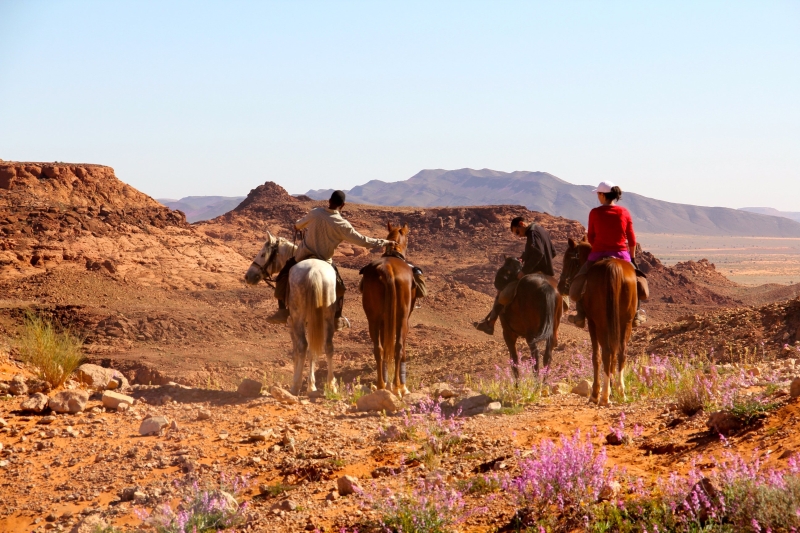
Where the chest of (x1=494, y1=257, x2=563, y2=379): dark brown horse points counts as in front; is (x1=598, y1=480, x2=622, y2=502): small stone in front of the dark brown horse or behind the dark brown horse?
behind

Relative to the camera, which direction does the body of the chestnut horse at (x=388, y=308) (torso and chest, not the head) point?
away from the camera

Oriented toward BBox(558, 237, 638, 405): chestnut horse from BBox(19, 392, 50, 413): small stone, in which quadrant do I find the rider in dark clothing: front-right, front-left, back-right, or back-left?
front-left

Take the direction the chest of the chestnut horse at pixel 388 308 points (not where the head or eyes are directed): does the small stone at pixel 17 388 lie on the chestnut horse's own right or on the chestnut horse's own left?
on the chestnut horse's own left

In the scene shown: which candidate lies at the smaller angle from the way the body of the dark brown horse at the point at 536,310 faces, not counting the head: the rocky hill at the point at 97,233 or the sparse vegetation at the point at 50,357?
the rocky hill

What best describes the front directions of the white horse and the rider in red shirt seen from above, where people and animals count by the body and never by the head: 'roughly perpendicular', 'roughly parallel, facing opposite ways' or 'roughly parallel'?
roughly parallel

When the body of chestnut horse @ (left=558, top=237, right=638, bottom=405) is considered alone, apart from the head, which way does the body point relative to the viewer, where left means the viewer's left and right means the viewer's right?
facing away from the viewer

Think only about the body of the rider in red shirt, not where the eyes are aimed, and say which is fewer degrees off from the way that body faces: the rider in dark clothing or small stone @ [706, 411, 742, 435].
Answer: the rider in dark clothing

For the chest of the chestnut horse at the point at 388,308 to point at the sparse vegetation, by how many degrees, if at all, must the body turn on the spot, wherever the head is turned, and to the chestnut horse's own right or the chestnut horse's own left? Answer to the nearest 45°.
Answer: approximately 90° to the chestnut horse's own left

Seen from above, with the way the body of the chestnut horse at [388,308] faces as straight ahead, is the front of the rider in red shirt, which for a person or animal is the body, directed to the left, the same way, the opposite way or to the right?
the same way

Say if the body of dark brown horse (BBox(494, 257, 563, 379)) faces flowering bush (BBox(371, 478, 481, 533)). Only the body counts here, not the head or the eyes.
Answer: no

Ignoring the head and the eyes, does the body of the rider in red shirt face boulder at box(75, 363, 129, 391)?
no

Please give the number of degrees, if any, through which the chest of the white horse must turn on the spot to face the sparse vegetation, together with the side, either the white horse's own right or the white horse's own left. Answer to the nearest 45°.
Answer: approximately 90° to the white horse's own left

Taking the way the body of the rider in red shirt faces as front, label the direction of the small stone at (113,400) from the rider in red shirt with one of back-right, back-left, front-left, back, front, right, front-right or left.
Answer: left

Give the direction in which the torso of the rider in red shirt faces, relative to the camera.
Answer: away from the camera

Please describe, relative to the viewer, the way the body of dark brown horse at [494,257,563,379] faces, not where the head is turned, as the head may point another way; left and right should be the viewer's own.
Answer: facing away from the viewer and to the left of the viewer

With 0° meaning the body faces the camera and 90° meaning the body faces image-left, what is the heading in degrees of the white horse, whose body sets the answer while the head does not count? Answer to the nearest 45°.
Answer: approximately 180°

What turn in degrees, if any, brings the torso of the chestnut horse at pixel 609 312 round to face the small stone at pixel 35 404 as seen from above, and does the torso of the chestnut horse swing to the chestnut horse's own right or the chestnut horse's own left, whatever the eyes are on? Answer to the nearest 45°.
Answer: approximately 90° to the chestnut horse's own left

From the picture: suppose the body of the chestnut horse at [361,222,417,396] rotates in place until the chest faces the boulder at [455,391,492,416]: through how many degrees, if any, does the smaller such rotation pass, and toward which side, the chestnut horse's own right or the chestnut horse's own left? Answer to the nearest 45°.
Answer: approximately 135° to the chestnut horse's own right
